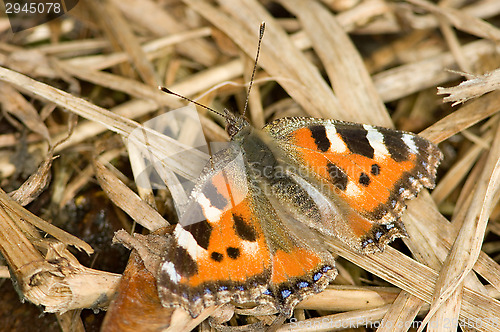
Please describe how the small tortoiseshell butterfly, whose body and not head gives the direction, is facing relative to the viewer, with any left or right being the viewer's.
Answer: facing away from the viewer and to the left of the viewer
